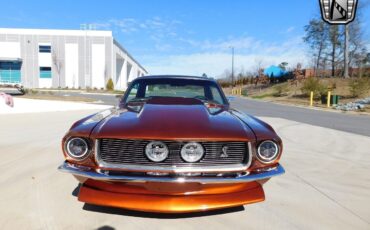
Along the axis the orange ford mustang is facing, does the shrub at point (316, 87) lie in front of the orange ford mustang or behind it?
behind

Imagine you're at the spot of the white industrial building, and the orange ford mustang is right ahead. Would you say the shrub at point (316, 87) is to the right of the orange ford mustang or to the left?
left

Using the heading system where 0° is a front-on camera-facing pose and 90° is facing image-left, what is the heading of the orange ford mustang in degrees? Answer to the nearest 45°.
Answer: approximately 0°

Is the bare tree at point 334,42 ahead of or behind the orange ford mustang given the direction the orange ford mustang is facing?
behind

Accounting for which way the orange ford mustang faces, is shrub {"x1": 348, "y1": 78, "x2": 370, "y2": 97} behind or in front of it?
behind

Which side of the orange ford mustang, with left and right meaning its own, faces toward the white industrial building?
back
